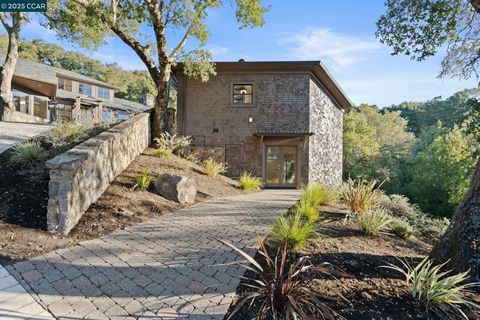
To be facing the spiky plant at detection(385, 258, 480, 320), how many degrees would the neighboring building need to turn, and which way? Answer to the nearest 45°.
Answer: approximately 45° to its right

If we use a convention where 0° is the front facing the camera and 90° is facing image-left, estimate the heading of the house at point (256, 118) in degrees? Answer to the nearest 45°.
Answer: approximately 0°

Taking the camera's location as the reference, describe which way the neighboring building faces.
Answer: facing the viewer and to the right of the viewer

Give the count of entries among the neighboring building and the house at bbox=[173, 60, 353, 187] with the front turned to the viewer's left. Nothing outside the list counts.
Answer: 0

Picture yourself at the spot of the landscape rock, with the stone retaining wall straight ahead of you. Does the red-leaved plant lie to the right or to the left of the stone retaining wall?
left

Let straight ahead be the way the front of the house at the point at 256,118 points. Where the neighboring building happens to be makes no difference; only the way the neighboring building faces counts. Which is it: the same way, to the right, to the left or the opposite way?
to the left

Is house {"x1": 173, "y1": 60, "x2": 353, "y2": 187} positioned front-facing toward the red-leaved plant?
yes

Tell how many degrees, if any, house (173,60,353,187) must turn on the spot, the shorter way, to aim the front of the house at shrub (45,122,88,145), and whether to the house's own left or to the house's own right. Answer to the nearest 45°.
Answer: approximately 45° to the house's own right

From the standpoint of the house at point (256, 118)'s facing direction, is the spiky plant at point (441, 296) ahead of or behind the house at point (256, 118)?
ahead

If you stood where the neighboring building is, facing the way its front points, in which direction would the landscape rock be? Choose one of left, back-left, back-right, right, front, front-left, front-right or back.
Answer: front-right
